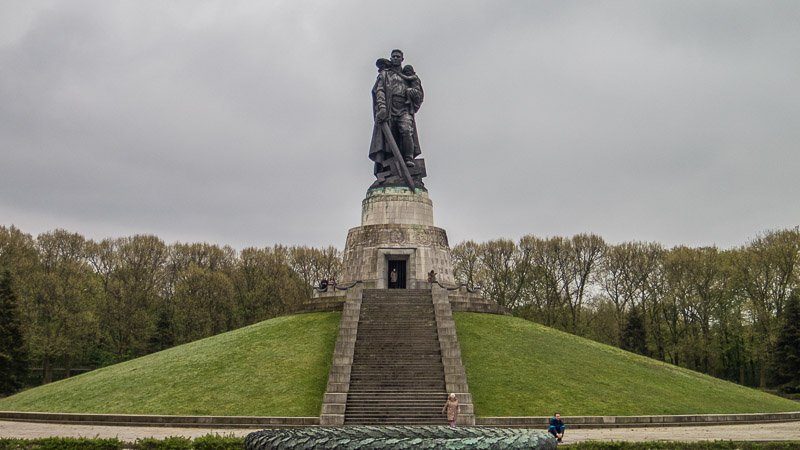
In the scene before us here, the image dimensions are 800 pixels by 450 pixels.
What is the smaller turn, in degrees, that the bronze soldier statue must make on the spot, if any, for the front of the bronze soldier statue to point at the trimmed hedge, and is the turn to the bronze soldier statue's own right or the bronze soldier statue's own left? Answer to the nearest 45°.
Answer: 0° — it already faces it

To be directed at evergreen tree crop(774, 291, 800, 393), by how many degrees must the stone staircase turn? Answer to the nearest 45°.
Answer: approximately 135° to its left

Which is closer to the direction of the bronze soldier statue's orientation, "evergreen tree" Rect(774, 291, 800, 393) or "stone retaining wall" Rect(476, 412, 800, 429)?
the stone retaining wall

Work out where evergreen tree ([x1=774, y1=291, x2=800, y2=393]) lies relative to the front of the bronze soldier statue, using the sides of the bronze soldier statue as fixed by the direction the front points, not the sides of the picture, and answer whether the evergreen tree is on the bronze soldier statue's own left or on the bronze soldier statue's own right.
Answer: on the bronze soldier statue's own left

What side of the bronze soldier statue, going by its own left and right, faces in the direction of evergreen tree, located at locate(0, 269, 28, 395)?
right

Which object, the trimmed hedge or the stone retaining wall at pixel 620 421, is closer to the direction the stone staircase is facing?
the trimmed hedge

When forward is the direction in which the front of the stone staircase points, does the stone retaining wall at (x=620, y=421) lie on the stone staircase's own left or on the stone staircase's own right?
on the stone staircase's own left

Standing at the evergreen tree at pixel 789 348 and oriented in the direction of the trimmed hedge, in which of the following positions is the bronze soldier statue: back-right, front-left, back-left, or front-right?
front-right

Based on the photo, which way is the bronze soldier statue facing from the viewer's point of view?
toward the camera

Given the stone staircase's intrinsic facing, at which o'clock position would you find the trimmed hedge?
The trimmed hedge is roughly at 1 o'clock from the stone staircase.

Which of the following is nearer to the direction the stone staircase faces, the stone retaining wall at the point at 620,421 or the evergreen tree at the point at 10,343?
the stone retaining wall

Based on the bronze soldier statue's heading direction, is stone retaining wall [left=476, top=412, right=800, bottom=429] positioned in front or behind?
in front

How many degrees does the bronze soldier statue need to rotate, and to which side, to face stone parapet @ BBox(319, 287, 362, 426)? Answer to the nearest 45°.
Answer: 0° — it already faces it

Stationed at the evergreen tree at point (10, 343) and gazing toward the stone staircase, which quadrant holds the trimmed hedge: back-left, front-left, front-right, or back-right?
front-right
